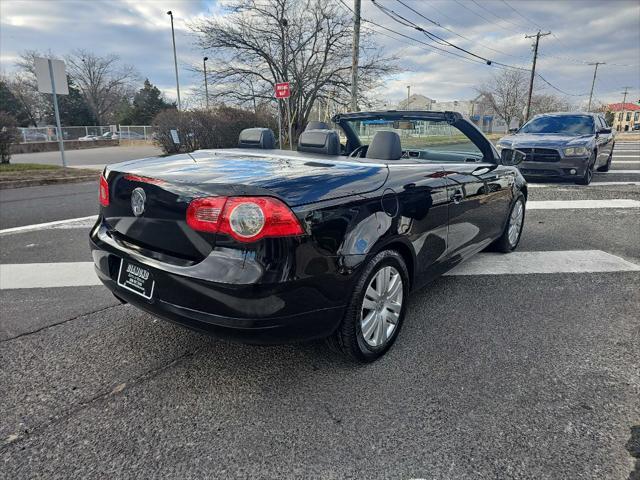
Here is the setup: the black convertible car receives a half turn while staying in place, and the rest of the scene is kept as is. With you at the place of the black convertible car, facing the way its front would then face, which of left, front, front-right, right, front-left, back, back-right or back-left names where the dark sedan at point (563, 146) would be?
back

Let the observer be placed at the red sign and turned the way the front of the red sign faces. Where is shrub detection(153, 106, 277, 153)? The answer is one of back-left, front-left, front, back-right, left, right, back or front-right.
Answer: back-right

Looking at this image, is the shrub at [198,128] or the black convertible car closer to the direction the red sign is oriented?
the black convertible car

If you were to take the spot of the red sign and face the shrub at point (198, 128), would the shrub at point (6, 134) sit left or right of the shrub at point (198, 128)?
left

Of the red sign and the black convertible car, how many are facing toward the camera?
1

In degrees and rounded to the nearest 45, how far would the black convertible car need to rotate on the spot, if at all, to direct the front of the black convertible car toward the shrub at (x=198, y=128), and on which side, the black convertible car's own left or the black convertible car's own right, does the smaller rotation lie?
approximately 45° to the black convertible car's own left

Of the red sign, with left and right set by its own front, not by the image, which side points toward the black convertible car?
front

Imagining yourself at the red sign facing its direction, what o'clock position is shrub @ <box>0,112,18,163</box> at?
The shrub is roughly at 3 o'clock from the red sign.

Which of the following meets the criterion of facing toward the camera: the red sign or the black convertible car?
the red sign

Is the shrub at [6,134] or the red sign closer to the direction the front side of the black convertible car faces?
the red sign

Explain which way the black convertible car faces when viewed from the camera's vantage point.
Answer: facing away from the viewer and to the right of the viewer

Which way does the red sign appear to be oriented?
toward the camera

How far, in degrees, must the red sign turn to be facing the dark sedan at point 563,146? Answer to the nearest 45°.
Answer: approximately 45° to its left

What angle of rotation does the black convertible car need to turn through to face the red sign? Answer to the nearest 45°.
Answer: approximately 45° to its left

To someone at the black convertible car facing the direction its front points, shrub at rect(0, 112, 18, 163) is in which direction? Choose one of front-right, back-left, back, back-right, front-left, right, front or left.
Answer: left

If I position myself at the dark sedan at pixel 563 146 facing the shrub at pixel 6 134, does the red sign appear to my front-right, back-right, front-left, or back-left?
front-right

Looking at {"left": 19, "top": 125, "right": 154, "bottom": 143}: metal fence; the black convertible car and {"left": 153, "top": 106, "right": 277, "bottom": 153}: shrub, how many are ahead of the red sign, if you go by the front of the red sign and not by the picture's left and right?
1
